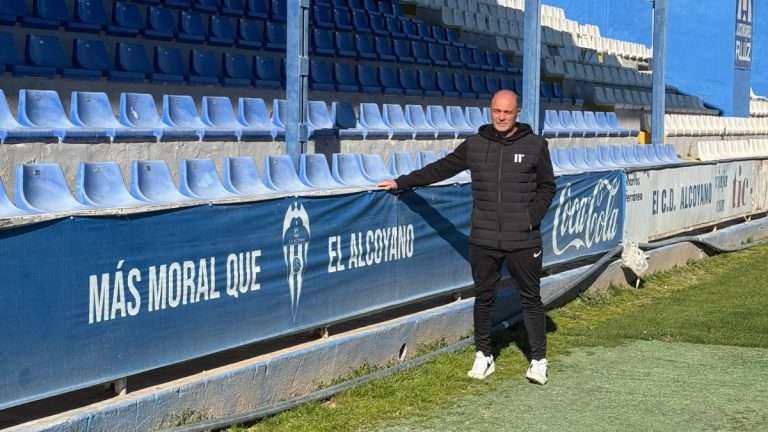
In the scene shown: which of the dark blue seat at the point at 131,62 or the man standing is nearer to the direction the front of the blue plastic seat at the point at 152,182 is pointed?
the man standing

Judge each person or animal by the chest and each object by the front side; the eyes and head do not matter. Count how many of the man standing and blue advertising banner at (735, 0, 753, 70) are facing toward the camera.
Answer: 2

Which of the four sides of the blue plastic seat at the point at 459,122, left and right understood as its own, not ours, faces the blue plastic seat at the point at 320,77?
right

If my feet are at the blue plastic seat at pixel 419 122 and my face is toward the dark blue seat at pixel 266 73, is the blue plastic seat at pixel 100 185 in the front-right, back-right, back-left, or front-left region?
front-left

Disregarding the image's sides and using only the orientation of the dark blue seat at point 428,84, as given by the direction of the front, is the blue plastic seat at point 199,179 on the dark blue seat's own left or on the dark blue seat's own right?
on the dark blue seat's own right

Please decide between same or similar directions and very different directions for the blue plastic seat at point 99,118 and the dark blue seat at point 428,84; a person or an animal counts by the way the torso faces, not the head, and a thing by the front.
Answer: same or similar directions

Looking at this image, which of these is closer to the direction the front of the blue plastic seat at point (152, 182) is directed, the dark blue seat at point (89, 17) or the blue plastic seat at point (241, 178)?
the blue plastic seat

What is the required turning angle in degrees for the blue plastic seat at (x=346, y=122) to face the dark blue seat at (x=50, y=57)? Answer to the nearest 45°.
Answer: approximately 90° to its right

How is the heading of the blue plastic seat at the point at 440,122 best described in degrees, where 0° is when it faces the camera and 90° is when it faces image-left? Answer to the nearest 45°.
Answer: approximately 315°

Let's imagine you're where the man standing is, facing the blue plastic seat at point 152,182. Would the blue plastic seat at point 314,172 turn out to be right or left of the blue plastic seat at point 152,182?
right

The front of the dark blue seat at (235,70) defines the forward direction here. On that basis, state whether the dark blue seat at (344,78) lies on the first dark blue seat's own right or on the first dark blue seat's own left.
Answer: on the first dark blue seat's own left

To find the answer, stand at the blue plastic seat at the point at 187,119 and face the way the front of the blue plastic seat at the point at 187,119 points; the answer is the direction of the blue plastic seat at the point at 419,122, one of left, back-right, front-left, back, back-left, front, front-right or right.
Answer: left

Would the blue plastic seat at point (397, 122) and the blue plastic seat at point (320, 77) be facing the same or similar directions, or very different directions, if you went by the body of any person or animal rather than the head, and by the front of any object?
same or similar directions

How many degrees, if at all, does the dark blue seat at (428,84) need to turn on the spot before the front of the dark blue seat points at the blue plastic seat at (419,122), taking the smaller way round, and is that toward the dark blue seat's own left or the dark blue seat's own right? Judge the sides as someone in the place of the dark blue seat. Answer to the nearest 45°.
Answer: approximately 45° to the dark blue seat's own right
